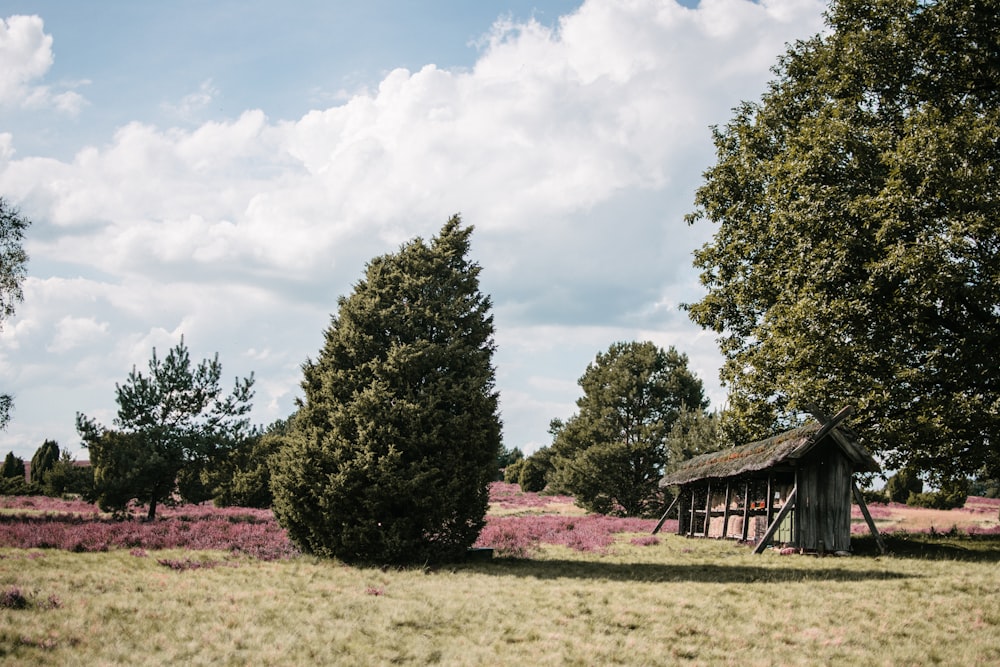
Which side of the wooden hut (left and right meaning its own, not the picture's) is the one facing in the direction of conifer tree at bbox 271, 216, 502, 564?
front

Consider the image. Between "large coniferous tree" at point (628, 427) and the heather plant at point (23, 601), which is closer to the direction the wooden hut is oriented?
the heather plant

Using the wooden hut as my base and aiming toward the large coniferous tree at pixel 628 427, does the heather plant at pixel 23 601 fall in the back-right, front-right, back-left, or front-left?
back-left

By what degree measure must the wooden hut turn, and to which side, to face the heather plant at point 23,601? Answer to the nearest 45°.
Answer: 0° — it already faces it

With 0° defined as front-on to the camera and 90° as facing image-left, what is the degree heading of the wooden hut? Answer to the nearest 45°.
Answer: approximately 45°
